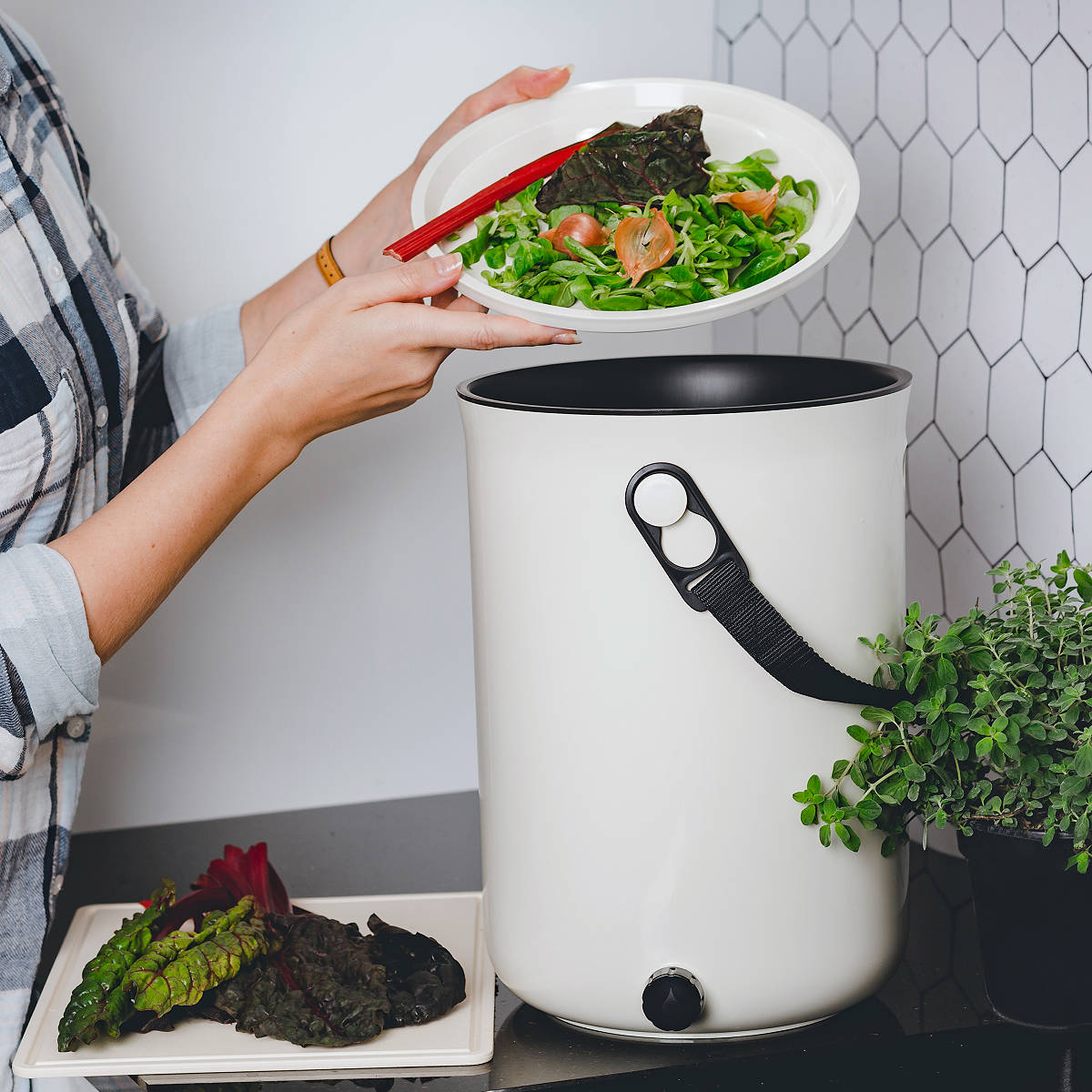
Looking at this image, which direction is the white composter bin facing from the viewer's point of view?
toward the camera
